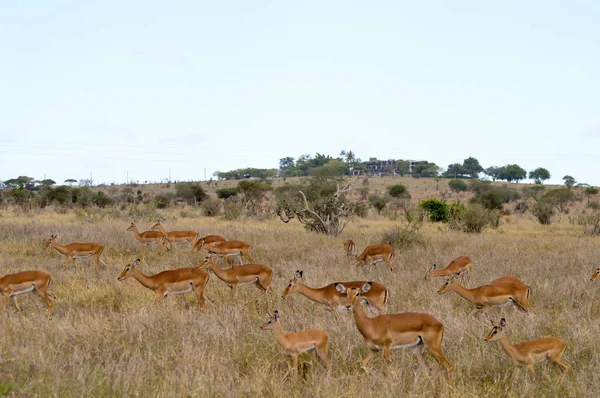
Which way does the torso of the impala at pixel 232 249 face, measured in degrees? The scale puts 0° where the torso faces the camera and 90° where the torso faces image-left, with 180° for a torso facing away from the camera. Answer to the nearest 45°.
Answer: approximately 90°

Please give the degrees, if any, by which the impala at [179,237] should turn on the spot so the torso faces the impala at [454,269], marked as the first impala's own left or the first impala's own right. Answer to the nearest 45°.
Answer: approximately 135° to the first impala's own left

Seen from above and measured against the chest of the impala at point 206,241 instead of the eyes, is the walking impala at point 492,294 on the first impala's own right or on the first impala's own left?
on the first impala's own left

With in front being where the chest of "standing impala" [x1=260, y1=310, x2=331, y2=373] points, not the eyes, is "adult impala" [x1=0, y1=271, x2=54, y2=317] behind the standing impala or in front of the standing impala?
in front

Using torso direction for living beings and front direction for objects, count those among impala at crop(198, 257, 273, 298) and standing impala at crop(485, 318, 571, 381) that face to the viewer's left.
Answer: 2

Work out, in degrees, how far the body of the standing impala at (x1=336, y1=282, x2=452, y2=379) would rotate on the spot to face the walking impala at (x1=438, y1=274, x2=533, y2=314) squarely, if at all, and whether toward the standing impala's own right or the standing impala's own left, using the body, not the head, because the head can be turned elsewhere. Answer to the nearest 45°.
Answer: approximately 135° to the standing impala's own right

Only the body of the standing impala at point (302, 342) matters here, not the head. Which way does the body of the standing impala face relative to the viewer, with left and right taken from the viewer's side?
facing to the left of the viewer

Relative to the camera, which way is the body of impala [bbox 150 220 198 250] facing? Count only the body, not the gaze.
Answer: to the viewer's left

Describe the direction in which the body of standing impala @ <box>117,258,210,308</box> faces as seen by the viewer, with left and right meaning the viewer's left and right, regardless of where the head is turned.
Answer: facing to the left of the viewer

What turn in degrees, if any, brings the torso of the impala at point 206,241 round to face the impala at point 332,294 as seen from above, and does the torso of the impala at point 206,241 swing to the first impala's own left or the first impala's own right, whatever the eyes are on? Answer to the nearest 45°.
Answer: approximately 90° to the first impala's own left

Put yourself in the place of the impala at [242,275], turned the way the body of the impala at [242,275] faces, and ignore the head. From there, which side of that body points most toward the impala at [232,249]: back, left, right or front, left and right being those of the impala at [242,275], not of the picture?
right

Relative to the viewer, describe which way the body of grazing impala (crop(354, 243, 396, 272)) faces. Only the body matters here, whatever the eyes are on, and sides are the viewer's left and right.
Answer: facing to the left of the viewer
